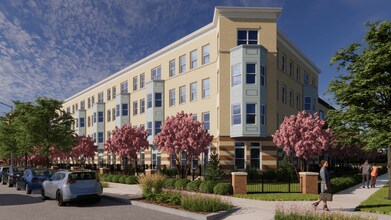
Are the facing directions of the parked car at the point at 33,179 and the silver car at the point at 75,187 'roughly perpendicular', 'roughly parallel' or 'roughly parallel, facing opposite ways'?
roughly parallel

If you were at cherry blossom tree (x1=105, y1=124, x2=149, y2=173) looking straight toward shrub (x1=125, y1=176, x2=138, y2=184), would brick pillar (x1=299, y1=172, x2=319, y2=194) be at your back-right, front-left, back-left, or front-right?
front-left
